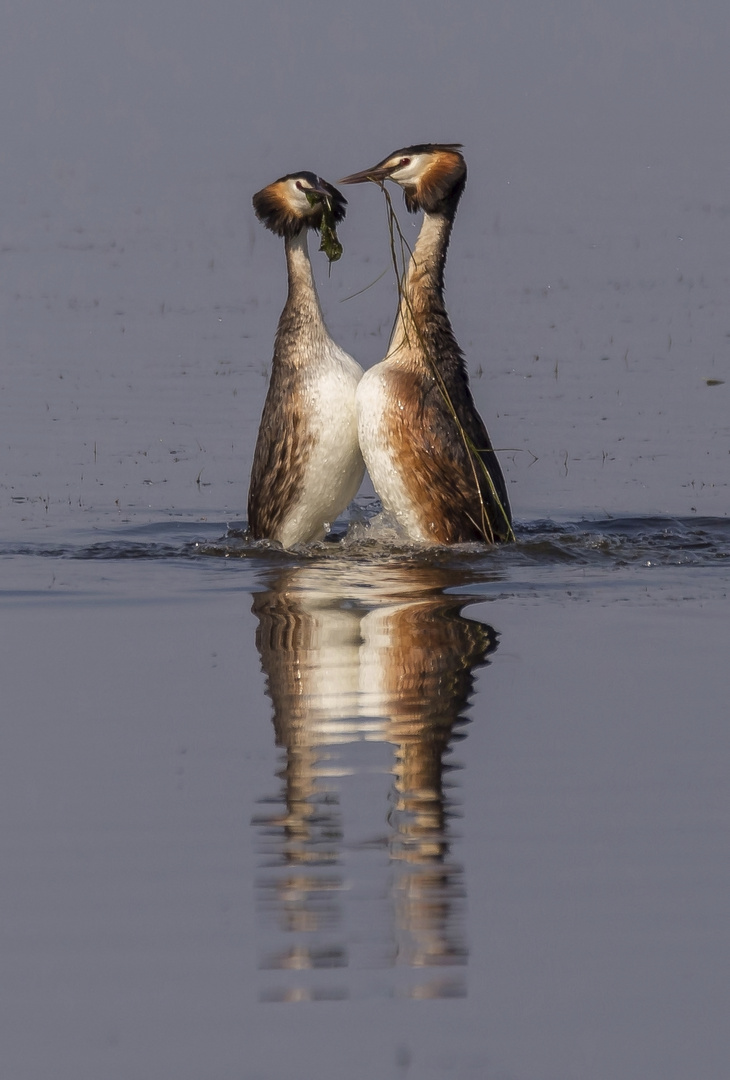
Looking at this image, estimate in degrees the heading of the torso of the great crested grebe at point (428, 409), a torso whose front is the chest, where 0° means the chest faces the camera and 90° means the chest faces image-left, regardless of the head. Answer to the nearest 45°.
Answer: approximately 90°

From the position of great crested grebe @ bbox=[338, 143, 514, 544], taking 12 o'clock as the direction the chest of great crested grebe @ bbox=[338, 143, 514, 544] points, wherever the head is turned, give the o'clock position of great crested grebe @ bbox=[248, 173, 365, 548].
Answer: great crested grebe @ bbox=[248, 173, 365, 548] is roughly at 12 o'clock from great crested grebe @ bbox=[338, 143, 514, 544].
